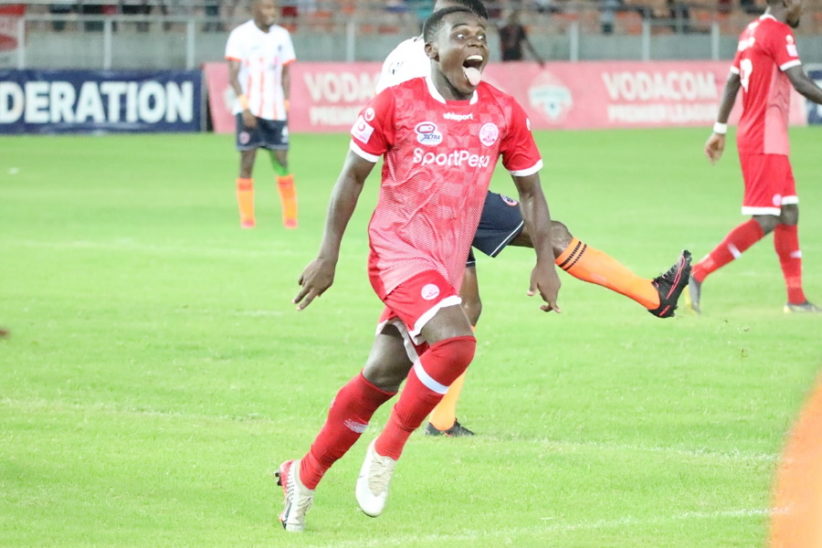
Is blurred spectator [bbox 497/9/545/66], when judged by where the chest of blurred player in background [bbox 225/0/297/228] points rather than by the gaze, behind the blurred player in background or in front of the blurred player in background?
behind

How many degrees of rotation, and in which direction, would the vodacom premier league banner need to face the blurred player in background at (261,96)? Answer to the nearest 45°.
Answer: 0° — it already faces them

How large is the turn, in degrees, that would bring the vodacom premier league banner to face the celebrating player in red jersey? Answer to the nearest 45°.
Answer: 0° — it already faces them

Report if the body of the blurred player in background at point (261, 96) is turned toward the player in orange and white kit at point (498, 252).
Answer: yes

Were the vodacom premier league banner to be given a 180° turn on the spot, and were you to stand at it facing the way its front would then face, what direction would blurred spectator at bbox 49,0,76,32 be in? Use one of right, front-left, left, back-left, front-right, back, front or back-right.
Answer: left

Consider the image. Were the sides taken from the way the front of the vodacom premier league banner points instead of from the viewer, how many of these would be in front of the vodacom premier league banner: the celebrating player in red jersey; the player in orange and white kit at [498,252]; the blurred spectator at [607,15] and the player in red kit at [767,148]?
3

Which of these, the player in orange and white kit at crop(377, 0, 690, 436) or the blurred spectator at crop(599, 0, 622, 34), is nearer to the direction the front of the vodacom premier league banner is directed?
the player in orange and white kit

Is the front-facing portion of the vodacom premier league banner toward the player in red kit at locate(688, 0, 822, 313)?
yes

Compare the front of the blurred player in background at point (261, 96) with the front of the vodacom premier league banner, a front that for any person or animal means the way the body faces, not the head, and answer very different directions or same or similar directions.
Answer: same or similar directions

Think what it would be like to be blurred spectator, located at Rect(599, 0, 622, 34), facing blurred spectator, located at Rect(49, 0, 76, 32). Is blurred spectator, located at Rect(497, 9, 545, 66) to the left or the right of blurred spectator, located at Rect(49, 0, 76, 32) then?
left

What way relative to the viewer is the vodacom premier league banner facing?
toward the camera

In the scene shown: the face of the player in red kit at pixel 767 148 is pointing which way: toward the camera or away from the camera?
away from the camera

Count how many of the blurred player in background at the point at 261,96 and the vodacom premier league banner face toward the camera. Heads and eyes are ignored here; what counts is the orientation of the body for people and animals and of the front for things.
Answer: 2
